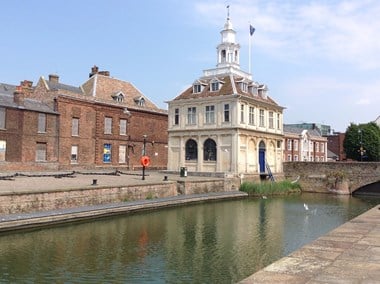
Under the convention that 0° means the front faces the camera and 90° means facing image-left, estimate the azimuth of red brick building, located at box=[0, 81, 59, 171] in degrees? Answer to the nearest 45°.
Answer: approximately 315°

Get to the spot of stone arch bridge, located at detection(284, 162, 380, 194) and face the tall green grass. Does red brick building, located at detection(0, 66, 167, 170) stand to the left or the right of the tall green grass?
right

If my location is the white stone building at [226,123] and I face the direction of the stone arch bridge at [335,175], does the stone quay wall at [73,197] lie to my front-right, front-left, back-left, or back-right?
back-right

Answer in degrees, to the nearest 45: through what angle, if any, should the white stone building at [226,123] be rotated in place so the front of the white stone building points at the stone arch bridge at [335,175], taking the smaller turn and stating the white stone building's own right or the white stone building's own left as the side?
approximately 45° to the white stone building's own left

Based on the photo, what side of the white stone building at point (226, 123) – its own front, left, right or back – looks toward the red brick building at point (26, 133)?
right

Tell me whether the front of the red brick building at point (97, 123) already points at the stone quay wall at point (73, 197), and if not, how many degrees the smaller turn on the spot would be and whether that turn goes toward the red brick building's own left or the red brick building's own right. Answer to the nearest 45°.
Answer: approximately 45° to the red brick building's own right

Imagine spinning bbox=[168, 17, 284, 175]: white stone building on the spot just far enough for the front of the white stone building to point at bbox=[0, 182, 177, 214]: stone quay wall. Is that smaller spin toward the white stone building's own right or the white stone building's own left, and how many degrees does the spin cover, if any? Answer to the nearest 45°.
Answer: approximately 45° to the white stone building's own right

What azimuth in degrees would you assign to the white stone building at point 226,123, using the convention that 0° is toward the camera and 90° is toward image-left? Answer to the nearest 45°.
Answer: approximately 315°
